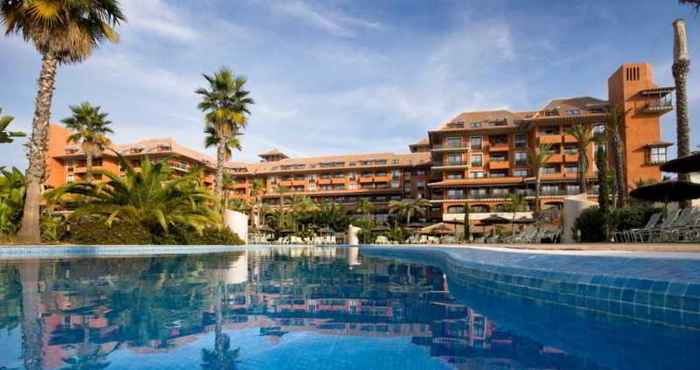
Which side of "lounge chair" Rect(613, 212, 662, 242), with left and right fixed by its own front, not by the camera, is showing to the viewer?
left

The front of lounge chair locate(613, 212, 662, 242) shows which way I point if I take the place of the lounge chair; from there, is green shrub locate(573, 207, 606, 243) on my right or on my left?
on my right
